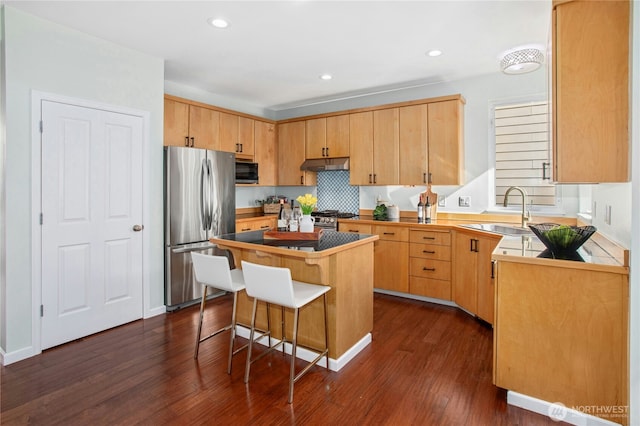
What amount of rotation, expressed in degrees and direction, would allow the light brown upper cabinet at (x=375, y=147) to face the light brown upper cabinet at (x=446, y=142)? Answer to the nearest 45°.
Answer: approximately 90° to its left

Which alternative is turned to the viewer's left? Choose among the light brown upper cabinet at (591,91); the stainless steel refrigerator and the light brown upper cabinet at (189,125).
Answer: the light brown upper cabinet at (591,91)

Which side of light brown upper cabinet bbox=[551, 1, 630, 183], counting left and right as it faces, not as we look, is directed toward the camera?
left

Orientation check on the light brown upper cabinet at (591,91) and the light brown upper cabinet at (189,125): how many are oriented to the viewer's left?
1

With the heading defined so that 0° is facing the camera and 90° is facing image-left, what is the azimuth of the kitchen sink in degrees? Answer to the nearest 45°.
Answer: approximately 45°

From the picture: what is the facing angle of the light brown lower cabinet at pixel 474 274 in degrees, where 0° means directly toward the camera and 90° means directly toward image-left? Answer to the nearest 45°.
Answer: approximately 45°

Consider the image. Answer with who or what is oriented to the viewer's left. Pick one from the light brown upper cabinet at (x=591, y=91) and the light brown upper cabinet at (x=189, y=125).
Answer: the light brown upper cabinet at (x=591, y=91)

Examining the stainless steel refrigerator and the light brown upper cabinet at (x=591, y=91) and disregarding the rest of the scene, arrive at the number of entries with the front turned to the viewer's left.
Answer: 1

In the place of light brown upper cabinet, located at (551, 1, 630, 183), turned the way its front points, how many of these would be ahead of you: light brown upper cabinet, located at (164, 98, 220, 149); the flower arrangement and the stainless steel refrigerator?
3

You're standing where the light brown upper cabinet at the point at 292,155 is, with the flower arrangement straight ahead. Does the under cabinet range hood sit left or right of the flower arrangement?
left

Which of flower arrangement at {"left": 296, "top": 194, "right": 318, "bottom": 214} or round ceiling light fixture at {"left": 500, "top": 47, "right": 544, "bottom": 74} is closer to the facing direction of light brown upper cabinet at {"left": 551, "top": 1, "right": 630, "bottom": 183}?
the flower arrangement
